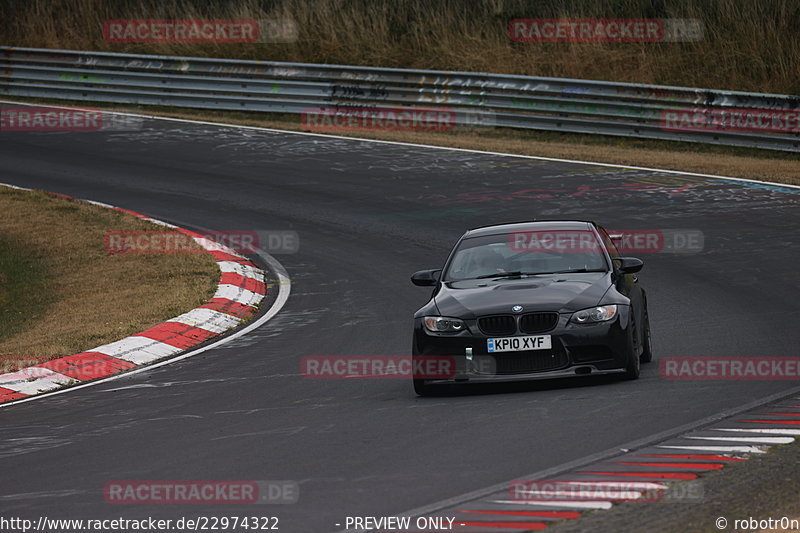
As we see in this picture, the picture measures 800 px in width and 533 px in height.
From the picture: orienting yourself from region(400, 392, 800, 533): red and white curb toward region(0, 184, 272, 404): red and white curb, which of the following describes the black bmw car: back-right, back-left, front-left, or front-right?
front-right

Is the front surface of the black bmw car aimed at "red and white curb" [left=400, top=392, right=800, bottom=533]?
yes

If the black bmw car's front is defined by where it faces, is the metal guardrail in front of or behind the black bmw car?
behind

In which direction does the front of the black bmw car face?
toward the camera

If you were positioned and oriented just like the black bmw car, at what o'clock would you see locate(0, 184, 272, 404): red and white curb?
The red and white curb is roughly at 4 o'clock from the black bmw car.

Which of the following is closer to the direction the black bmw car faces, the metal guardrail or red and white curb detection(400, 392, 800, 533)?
the red and white curb

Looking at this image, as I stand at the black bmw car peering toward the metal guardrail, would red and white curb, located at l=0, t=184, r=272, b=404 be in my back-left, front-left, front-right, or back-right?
front-left

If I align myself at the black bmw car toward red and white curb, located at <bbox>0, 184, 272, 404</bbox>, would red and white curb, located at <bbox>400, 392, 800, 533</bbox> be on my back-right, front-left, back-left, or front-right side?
back-left
